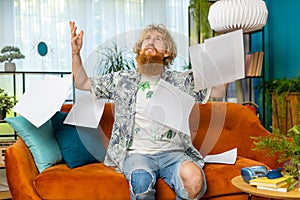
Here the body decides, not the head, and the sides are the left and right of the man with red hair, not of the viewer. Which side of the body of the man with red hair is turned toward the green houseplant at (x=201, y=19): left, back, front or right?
back

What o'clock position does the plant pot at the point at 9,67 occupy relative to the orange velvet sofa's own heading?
The plant pot is roughly at 5 o'clock from the orange velvet sofa.

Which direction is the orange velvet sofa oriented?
toward the camera

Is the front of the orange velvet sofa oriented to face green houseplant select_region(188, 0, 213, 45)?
no

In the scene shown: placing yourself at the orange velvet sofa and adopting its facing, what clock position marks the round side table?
The round side table is roughly at 10 o'clock from the orange velvet sofa.

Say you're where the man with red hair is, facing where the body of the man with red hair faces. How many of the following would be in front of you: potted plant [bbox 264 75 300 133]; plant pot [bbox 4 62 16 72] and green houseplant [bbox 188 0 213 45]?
0

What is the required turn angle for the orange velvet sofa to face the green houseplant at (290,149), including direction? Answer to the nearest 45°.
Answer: approximately 90° to its left

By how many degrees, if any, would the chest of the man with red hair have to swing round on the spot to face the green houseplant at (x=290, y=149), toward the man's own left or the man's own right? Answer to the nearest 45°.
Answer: approximately 45° to the man's own left

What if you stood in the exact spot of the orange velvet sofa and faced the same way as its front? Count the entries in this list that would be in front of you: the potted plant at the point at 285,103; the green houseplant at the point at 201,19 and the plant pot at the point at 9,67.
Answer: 0

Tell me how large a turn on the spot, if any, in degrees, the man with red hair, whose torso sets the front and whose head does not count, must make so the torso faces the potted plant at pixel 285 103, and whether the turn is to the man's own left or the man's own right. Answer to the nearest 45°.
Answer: approximately 135° to the man's own left

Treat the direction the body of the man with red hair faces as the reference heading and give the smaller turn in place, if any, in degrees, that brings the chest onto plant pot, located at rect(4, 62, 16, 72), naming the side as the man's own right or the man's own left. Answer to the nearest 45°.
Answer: approximately 135° to the man's own right

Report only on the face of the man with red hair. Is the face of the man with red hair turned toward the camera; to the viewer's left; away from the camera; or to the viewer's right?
toward the camera
